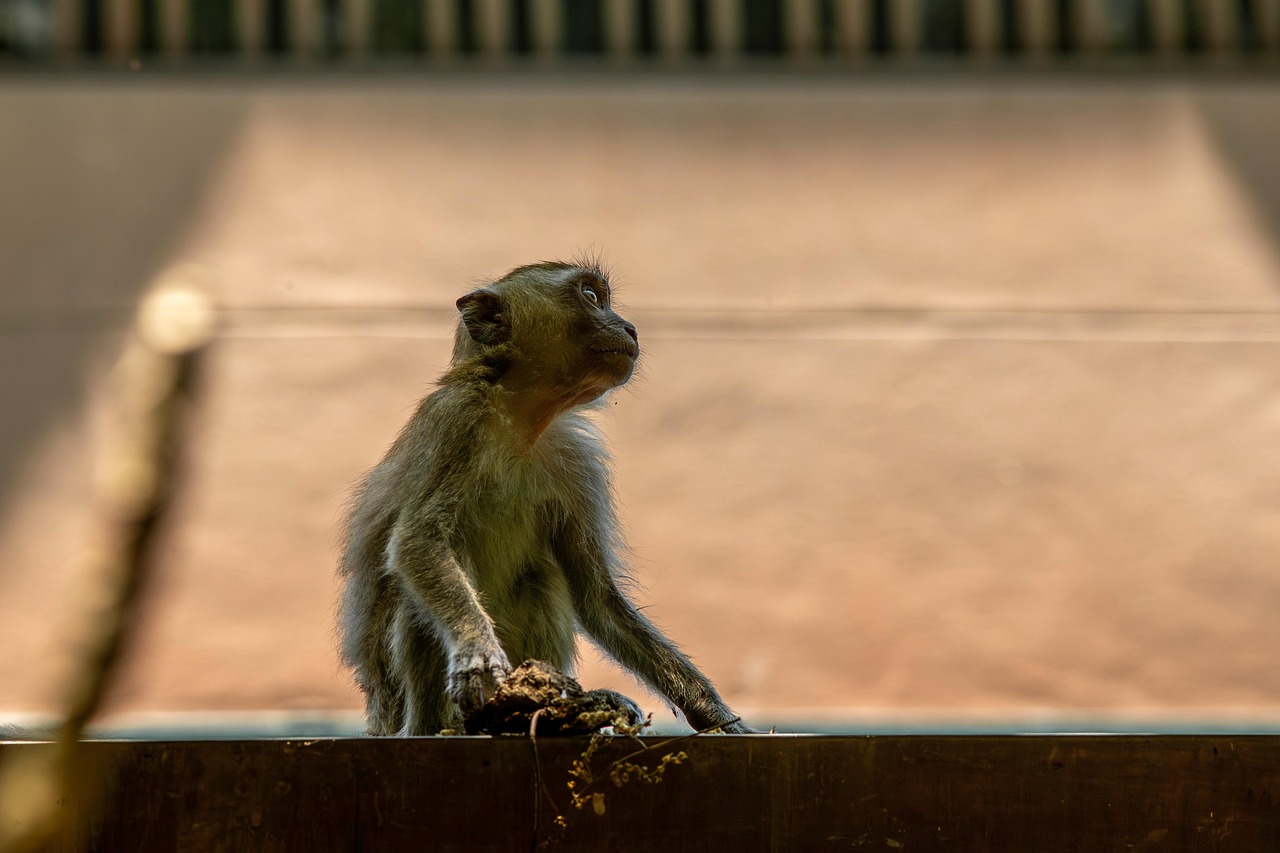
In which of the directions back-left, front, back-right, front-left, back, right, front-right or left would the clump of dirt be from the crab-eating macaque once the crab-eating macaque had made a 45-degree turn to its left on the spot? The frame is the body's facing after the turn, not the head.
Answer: right

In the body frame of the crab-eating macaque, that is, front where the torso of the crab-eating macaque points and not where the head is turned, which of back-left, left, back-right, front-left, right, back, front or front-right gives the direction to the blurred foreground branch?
front-right
